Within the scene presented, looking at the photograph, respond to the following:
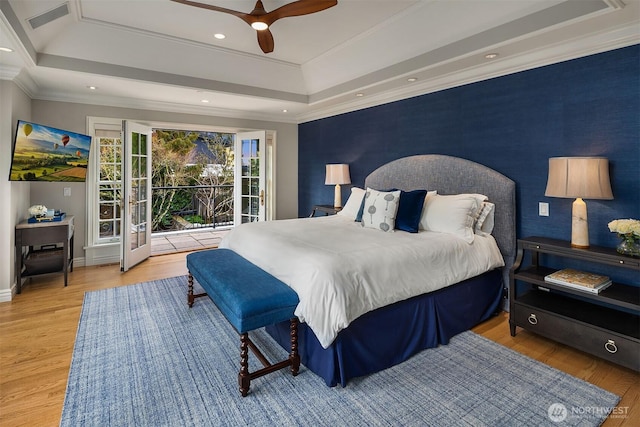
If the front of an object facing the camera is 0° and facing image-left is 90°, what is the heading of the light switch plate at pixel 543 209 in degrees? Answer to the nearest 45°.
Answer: approximately 0°

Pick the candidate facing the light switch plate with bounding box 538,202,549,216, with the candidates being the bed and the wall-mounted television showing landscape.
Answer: the wall-mounted television showing landscape

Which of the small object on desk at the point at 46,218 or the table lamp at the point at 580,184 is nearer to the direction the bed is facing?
the small object on desk

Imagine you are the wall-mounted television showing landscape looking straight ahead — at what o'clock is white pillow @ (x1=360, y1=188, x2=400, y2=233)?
The white pillow is roughly at 12 o'clock from the wall-mounted television showing landscape.

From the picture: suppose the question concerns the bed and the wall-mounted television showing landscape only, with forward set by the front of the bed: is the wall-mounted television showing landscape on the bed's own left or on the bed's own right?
on the bed's own right

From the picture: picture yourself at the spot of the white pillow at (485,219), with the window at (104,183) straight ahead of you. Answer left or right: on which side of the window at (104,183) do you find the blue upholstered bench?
left

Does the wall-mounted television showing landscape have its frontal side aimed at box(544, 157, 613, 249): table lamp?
yes

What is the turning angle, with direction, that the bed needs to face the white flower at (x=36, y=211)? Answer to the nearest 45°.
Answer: approximately 45° to its right

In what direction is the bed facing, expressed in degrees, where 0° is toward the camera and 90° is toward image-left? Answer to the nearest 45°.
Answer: approximately 45°
